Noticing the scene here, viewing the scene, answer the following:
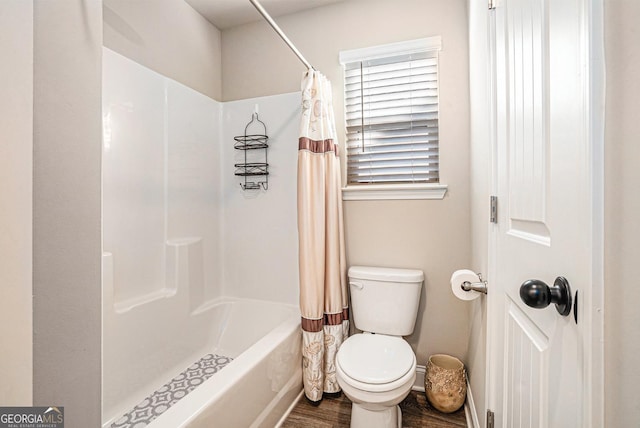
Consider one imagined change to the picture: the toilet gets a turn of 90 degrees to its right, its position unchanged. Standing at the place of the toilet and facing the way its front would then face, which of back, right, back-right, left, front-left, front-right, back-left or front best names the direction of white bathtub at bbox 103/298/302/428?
front

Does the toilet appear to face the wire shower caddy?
no

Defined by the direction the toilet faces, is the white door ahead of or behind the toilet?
ahead

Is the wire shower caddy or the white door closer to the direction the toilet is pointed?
the white door

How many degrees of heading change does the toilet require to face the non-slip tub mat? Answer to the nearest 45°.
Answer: approximately 90° to its right

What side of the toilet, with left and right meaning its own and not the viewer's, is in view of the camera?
front
